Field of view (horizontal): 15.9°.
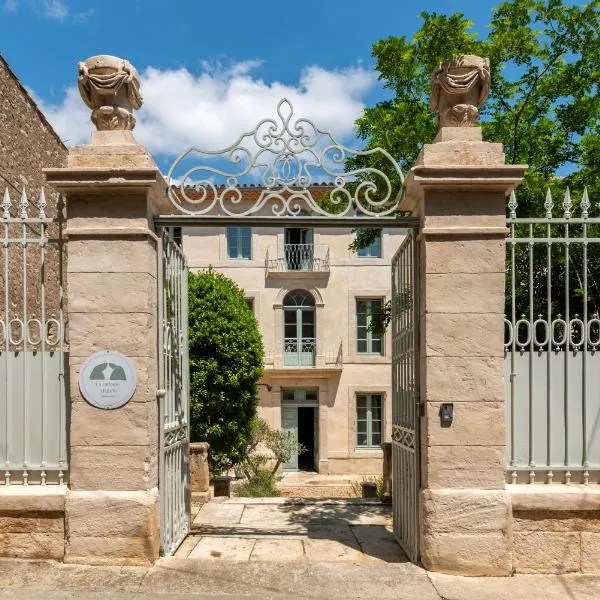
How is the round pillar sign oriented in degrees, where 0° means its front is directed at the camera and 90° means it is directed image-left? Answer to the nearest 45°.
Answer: approximately 0°

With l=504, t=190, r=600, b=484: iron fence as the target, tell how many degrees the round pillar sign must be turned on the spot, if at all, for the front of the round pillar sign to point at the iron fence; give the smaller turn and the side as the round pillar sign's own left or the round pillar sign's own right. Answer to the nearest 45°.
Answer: approximately 90° to the round pillar sign's own left

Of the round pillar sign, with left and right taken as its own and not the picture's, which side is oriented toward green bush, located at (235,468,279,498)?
back

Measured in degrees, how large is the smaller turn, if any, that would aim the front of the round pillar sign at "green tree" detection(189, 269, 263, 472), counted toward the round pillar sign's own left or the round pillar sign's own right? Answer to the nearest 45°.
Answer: approximately 180°

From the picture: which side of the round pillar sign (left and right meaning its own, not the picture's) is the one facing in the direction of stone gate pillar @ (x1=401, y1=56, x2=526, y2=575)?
left

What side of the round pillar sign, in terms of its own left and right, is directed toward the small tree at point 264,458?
back
